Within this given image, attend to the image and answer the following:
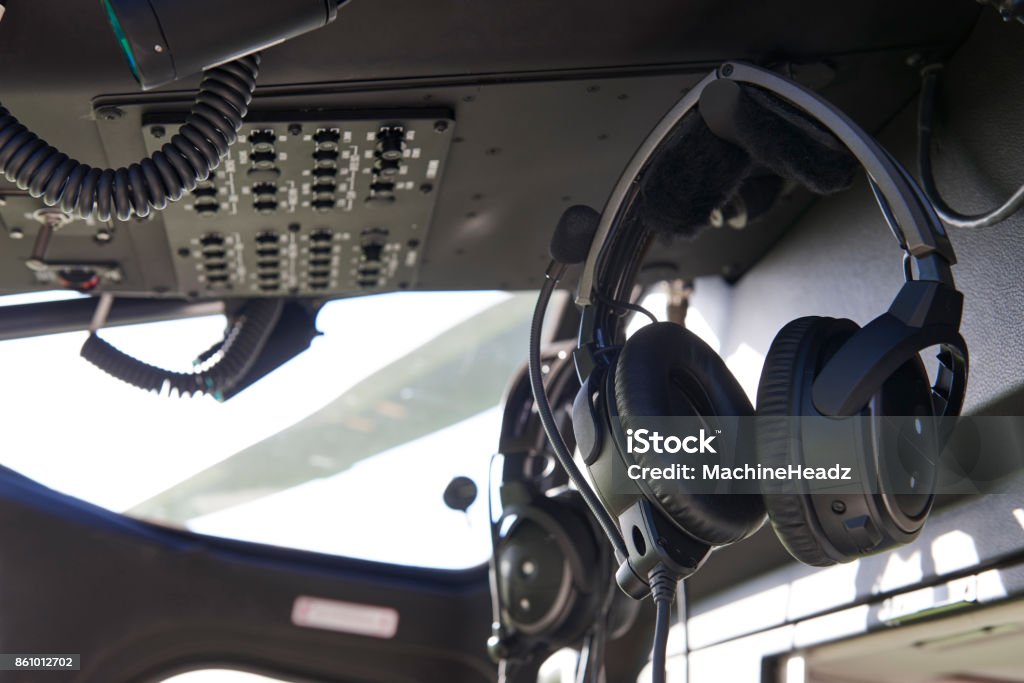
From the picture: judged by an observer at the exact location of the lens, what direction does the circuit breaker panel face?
facing the viewer
